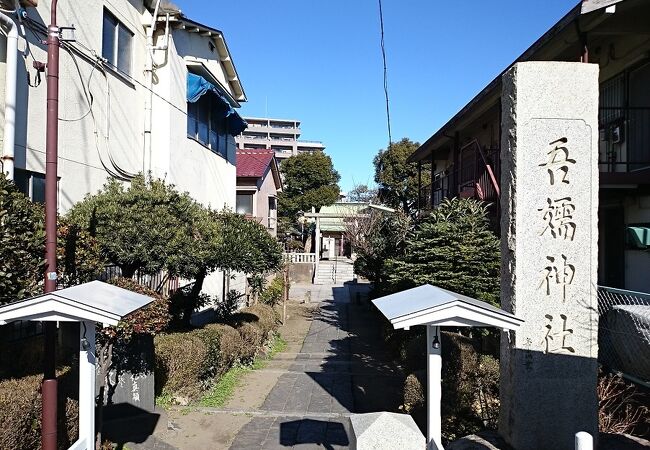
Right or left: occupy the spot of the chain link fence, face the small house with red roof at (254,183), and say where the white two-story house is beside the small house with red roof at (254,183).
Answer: left

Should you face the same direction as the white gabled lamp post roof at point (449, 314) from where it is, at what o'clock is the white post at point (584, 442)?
The white post is roughly at 11 o'clock from the white gabled lamp post roof.

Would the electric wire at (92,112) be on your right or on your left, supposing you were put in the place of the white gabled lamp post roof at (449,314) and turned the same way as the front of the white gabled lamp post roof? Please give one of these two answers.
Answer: on your right

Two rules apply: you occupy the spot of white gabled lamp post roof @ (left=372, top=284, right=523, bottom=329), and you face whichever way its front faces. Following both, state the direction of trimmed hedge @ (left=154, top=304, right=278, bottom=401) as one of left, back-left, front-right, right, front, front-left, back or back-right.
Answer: back-right

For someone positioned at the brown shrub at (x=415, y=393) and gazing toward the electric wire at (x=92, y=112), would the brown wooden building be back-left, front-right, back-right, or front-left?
back-right
